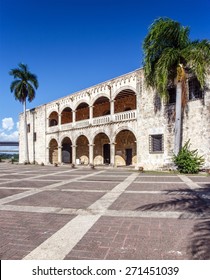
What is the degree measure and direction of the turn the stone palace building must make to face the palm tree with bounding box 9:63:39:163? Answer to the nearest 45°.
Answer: approximately 90° to its right

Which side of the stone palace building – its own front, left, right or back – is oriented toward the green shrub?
left

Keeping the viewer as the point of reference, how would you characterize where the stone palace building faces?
facing the viewer and to the left of the viewer
